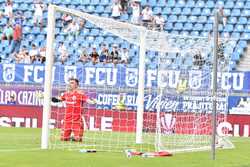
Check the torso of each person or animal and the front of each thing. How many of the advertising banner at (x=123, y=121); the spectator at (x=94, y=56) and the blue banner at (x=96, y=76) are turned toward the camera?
3

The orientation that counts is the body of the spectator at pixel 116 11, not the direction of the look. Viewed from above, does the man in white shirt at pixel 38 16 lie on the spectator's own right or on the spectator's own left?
on the spectator's own right

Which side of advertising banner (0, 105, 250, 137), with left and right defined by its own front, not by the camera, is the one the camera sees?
front

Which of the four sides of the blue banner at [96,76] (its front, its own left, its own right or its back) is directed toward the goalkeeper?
front

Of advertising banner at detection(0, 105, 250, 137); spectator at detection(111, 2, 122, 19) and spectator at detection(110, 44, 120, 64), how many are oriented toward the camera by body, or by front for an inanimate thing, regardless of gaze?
3

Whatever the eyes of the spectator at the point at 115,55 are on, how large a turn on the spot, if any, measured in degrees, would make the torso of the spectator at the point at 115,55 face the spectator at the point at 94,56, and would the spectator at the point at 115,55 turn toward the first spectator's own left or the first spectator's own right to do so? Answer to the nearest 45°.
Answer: approximately 45° to the first spectator's own right

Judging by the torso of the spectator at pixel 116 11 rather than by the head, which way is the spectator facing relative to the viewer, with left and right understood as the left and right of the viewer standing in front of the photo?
facing the viewer

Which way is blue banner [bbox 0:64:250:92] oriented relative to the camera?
toward the camera

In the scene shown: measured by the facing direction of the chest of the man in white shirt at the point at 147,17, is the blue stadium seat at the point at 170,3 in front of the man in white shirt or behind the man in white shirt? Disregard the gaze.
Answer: behind

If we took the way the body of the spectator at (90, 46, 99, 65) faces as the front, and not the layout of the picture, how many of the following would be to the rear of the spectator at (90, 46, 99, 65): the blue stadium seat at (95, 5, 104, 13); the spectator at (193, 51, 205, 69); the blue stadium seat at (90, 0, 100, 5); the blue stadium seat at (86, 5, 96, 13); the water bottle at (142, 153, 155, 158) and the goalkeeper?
3
